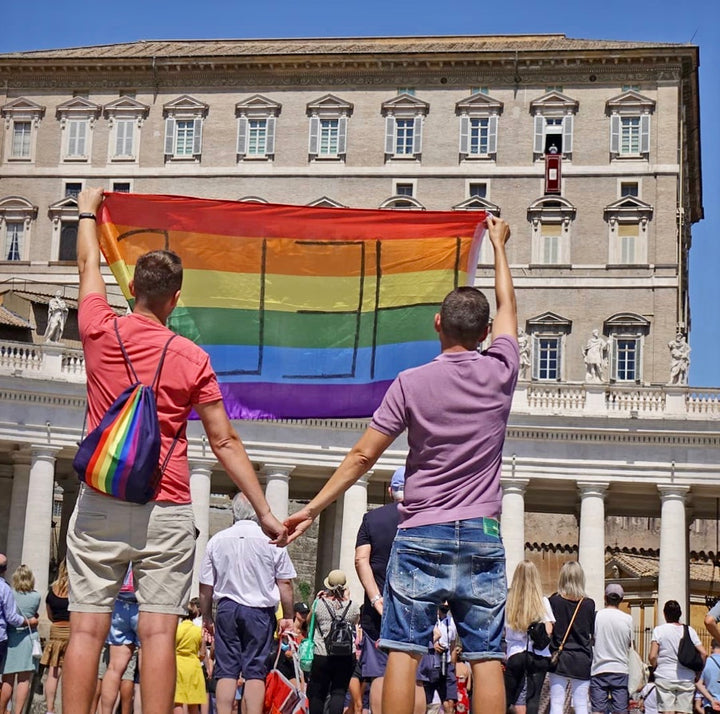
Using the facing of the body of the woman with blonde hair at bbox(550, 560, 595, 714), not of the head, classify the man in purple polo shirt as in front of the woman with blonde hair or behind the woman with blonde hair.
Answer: behind

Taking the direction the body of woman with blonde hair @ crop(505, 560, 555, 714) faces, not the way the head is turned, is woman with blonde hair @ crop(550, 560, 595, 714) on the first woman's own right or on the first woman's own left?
on the first woman's own right

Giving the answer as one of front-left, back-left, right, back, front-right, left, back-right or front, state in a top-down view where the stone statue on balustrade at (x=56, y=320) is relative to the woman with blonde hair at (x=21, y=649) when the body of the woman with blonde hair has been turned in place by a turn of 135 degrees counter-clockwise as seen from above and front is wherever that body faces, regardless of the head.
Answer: back-right

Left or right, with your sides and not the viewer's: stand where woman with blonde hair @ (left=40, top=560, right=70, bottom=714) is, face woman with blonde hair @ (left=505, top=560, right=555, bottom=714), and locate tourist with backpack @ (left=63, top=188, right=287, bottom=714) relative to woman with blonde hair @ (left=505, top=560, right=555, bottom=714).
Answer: right

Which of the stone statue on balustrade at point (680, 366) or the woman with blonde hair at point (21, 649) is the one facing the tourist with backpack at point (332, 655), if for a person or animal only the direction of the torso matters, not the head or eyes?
the stone statue on balustrade

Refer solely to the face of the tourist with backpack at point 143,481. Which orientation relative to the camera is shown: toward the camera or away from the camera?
away from the camera

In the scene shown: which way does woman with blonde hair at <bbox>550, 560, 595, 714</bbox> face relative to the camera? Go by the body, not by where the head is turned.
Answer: away from the camera

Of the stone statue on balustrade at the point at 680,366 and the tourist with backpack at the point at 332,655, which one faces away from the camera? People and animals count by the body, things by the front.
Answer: the tourist with backpack

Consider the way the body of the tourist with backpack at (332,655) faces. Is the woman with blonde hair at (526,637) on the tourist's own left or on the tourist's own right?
on the tourist's own right

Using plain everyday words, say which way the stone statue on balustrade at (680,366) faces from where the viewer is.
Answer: facing the viewer

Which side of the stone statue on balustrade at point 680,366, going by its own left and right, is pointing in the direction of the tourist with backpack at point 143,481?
front

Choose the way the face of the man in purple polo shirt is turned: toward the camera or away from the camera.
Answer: away from the camera
